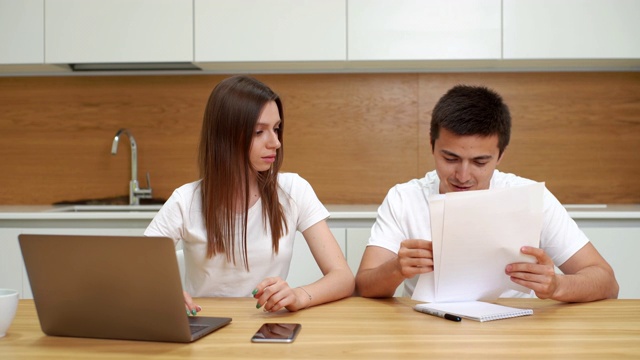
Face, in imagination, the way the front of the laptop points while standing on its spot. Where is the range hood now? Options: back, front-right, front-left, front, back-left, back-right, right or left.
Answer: front-left

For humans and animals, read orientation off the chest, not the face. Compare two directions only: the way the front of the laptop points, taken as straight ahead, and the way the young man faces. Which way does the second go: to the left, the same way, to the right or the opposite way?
the opposite way

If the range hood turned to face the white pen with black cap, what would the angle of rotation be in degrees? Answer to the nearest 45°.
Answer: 0° — it already faces it

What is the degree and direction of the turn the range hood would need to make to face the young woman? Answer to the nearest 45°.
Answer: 0° — it already faces them

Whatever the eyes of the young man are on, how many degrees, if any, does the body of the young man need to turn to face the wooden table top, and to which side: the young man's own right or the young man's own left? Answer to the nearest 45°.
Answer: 0° — they already face it

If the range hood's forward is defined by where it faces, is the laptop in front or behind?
in front

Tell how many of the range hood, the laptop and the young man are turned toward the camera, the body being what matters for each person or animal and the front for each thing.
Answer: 2

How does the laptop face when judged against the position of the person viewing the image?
facing away from the viewer and to the right of the viewer

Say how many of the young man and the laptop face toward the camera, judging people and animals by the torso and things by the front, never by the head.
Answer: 1
